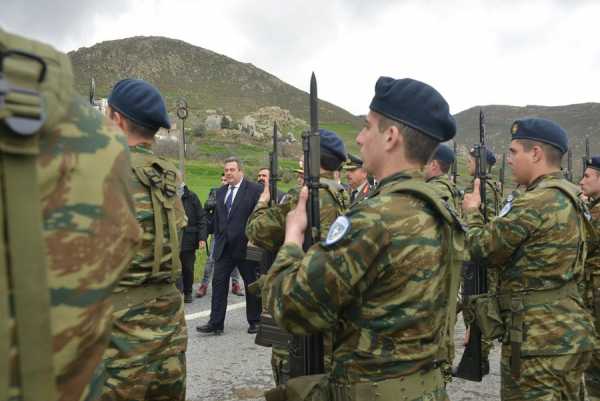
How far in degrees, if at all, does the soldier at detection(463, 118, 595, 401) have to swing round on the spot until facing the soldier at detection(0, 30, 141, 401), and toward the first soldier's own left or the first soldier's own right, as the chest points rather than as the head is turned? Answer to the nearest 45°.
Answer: approximately 90° to the first soldier's own left

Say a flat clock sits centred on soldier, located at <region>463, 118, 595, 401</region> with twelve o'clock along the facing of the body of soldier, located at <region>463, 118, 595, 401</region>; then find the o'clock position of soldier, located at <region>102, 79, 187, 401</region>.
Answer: soldier, located at <region>102, 79, 187, 401</region> is roughly at 11 o'clock from soldier, located at <region>463, 118, 595, 401</region>.

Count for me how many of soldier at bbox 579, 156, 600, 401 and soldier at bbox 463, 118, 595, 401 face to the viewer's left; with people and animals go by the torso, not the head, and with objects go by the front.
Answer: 2

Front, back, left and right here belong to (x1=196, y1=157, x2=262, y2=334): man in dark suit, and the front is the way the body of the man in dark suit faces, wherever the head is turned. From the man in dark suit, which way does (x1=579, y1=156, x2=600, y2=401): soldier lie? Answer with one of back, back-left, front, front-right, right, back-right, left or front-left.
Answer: left

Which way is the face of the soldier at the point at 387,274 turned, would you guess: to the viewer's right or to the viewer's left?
to the viewer's left

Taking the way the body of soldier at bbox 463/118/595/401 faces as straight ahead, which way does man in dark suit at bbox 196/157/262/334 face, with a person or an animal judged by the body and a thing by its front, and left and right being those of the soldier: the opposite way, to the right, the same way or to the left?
to the left

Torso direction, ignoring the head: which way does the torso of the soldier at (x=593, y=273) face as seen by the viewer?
to the viewer's left

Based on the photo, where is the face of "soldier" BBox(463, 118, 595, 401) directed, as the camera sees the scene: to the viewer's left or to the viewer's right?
to the viewer's left

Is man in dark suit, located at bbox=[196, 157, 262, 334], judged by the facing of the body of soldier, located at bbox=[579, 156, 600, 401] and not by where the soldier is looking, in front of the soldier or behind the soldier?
in front

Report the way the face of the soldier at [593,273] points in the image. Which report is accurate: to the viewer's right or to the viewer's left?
to the viewer's left

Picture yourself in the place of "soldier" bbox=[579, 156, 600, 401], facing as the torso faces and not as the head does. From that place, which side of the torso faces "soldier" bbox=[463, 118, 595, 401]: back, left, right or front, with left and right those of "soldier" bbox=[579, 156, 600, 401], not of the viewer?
left

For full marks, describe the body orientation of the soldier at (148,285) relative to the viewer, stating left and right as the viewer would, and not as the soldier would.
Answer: facing away from the viewer and to the left of the viewer

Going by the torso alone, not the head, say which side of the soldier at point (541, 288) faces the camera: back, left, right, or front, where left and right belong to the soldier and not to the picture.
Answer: left
